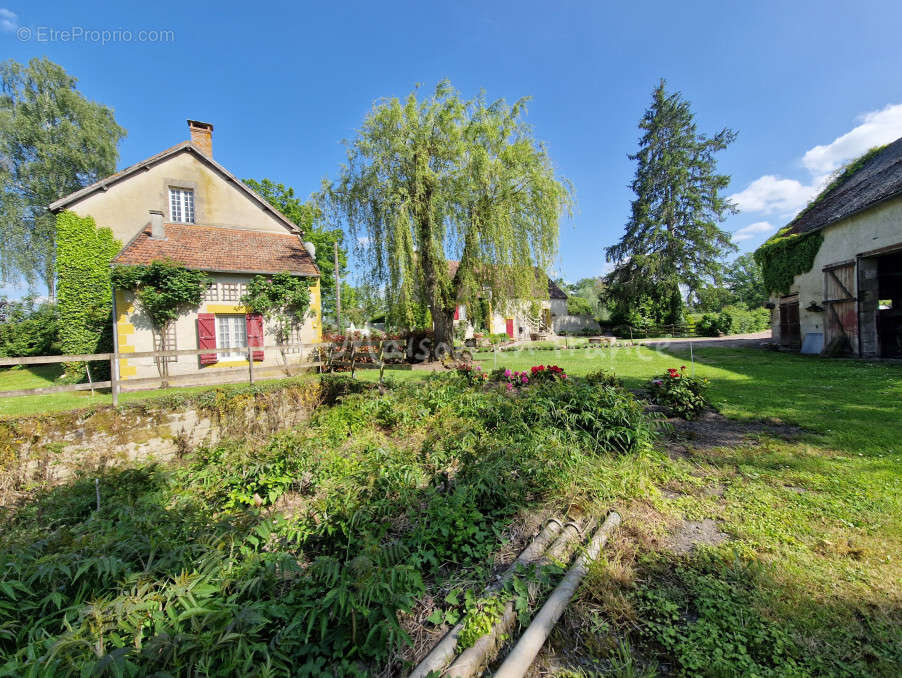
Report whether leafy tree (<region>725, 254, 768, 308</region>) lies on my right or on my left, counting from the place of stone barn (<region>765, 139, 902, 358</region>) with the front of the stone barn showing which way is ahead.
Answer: on my right

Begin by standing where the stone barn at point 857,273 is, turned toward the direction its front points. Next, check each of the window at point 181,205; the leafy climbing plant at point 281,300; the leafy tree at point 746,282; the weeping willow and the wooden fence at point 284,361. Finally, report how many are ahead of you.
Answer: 4

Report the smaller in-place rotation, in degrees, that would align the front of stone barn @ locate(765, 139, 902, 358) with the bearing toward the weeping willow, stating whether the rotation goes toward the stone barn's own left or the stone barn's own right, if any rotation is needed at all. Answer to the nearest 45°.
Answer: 0° — it already faces it

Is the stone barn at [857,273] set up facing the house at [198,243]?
yes

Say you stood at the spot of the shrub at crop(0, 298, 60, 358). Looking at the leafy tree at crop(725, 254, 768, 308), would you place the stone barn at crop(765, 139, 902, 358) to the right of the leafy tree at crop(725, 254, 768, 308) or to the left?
right

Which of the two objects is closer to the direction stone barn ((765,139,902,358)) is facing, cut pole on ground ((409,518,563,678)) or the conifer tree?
the cut pole on ground

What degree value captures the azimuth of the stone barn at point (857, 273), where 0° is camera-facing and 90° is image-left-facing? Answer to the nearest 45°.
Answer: approximately 45°

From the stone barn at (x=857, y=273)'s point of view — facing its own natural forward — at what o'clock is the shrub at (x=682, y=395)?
The shrub is roughly at 11 o'clock from the stone barn.

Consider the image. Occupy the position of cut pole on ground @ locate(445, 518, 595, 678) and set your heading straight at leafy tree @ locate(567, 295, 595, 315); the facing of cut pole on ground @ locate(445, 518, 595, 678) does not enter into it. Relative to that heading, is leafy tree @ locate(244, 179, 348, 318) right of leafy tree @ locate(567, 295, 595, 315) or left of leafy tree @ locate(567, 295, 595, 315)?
left
